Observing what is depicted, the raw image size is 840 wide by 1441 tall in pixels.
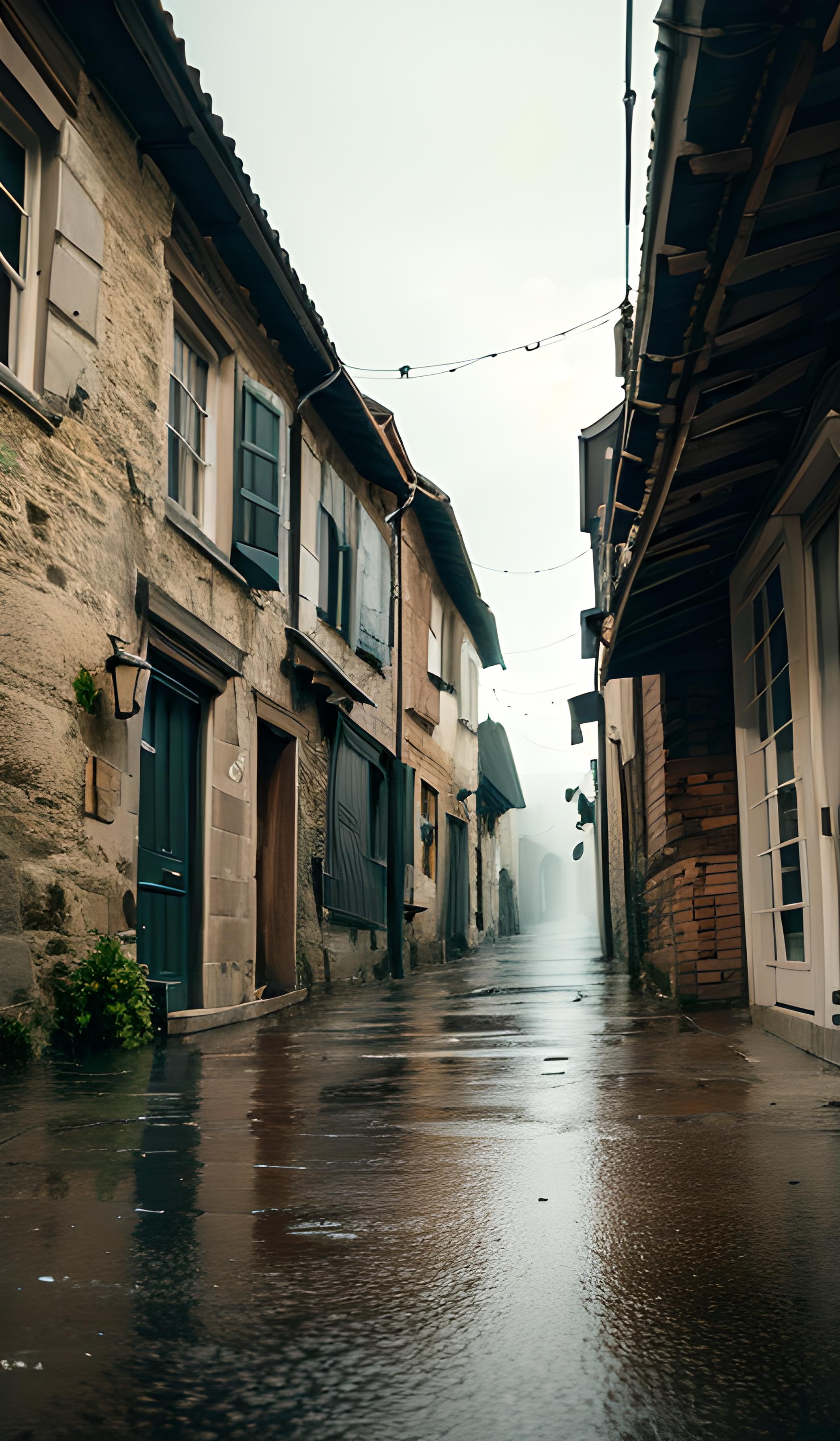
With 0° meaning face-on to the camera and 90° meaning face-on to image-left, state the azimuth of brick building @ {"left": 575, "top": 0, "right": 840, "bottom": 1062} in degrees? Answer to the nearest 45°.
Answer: approximately 90°

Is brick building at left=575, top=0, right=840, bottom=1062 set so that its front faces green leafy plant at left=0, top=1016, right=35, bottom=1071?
yes

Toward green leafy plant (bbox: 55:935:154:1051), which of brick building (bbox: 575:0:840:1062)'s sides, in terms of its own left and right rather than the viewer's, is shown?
front

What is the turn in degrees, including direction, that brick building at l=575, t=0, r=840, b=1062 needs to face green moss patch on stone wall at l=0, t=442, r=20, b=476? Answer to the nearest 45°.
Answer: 0° — it already faces it
